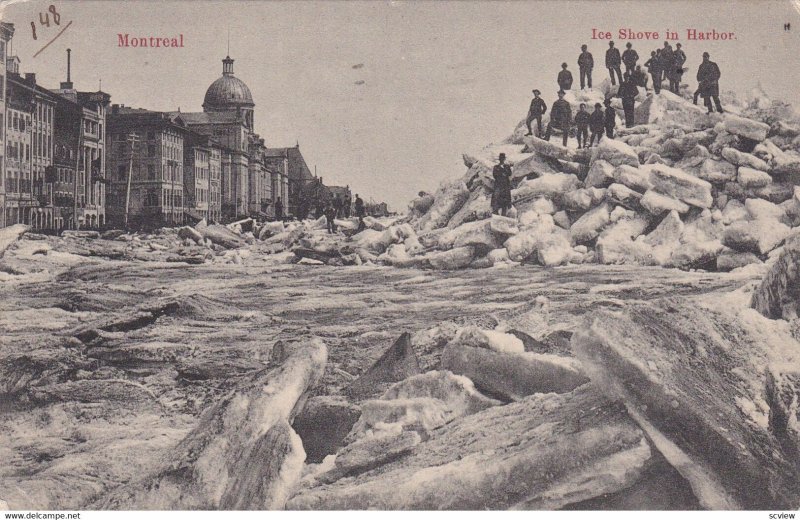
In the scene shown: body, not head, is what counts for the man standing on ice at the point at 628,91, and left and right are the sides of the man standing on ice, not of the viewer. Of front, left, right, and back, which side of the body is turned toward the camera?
front

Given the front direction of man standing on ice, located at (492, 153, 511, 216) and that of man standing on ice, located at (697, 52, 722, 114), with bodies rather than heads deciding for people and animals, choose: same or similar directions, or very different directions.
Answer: same or similar directions

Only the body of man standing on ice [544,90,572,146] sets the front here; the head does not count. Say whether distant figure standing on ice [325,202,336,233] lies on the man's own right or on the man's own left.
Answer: on the man's own right

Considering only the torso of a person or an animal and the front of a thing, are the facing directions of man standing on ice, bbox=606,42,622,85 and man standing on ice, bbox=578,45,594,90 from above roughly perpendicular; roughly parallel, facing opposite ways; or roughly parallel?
roughly parallel

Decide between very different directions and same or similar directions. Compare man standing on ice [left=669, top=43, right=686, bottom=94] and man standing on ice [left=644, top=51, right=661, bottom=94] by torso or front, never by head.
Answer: same or similar directions

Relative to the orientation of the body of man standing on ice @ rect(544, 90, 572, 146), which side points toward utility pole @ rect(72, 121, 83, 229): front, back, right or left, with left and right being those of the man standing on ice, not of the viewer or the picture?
right

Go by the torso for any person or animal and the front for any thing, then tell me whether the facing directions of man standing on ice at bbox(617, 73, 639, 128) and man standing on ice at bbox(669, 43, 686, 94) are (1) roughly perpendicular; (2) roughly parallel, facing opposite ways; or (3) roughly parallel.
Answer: roughly parallel

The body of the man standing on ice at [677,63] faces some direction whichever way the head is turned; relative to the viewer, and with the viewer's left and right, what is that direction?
facing the viewer

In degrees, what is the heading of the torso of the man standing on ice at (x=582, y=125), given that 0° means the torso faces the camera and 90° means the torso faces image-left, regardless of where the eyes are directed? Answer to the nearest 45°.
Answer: approximately 0°

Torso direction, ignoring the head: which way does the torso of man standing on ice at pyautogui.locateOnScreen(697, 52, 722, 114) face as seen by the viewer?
toward the camera
